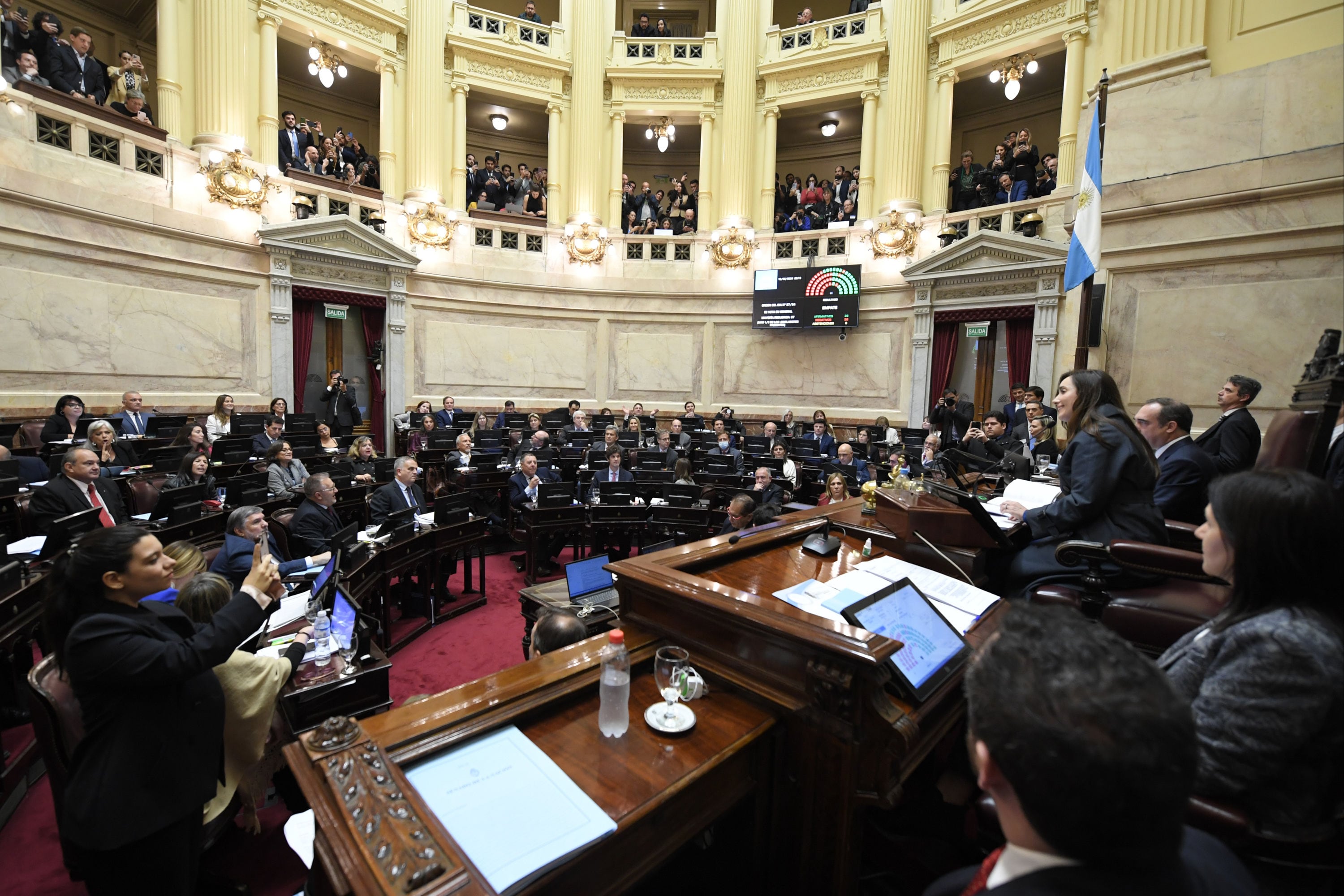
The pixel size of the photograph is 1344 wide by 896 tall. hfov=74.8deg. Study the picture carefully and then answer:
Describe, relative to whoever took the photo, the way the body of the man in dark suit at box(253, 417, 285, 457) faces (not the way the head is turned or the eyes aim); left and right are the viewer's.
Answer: facing the viewer and to the right of the viewer

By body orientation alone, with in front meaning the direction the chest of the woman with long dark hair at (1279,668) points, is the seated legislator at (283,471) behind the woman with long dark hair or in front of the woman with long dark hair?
in front

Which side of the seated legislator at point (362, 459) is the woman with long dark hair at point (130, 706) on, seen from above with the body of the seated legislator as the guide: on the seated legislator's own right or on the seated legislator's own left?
on the seated legislator's own right

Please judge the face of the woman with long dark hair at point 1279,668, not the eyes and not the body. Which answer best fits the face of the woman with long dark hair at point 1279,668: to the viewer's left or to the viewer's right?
to the viewer's left

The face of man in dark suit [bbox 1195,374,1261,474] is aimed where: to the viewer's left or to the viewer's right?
to the viewer's left

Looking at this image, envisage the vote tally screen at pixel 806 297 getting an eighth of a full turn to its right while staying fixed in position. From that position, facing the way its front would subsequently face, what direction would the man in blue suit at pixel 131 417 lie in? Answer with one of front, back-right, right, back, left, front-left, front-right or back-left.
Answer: front

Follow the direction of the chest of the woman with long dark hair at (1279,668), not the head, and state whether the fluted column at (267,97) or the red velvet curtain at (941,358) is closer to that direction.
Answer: the fluted column

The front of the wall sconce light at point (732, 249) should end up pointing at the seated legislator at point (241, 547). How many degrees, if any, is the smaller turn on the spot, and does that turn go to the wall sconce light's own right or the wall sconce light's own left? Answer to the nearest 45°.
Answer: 0° — it already faces them

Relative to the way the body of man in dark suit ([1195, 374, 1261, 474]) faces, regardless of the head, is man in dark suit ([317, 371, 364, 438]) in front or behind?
in front
